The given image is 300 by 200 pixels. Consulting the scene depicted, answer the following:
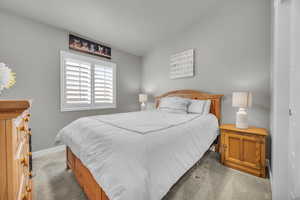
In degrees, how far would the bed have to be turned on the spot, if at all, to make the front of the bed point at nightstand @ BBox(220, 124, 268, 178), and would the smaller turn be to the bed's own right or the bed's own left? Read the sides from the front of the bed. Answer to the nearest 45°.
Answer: approximately 180°

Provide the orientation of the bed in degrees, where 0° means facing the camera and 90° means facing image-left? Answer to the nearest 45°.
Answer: approximately 45°

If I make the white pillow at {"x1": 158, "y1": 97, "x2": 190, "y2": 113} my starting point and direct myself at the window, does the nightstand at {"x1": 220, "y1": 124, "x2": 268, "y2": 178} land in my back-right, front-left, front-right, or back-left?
back-left

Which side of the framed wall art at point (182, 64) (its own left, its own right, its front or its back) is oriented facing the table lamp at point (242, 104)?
left

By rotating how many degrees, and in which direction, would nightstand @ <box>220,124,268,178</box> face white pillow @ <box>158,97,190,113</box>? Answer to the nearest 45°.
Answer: approximately 45° to its right

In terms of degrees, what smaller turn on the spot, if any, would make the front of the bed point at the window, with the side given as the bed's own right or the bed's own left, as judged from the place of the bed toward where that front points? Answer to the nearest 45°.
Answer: approximately 90° to the bed's own right

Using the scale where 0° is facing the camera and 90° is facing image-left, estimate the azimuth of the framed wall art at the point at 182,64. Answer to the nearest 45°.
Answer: approximately 45°

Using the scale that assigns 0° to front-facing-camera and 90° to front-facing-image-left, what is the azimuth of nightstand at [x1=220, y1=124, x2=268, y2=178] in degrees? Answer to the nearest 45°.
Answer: approximately 45°

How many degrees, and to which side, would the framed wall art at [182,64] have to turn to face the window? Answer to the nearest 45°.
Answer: approximately 45° to its right
